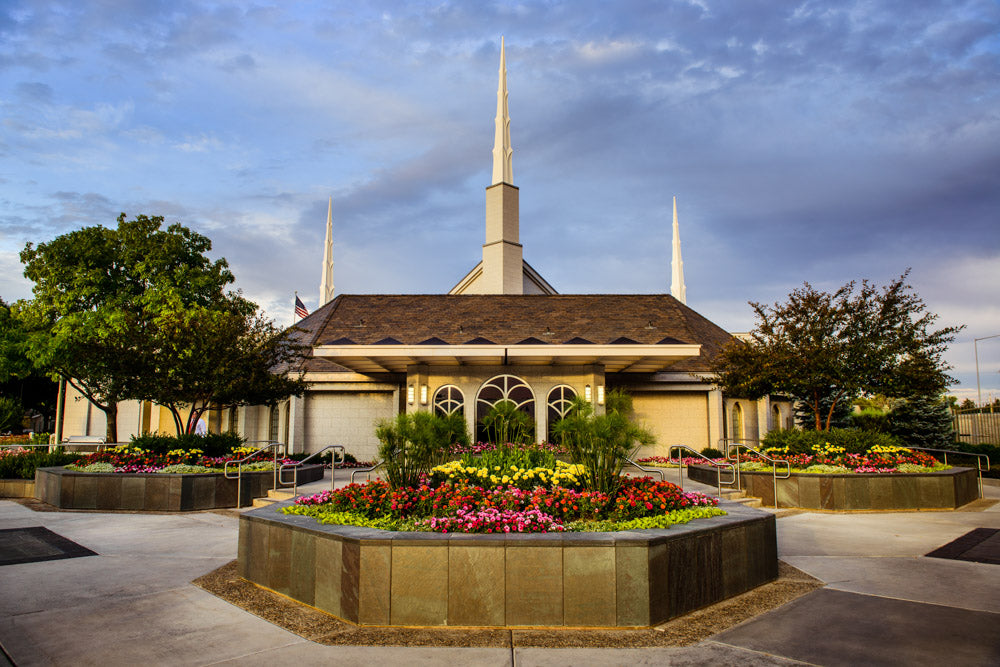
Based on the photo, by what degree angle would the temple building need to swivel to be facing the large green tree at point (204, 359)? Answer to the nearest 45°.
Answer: approximately 45° to its right

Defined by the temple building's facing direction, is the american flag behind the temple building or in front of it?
behind

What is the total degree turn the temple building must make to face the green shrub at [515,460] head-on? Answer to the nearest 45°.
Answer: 0° — it already faces it

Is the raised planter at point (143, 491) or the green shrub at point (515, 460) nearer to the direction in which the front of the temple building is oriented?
the green shrub

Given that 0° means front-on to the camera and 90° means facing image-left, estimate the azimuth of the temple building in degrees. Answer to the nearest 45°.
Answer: approximately 0°

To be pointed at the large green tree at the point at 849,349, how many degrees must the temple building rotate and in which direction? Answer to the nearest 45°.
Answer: approximately 45° to its left

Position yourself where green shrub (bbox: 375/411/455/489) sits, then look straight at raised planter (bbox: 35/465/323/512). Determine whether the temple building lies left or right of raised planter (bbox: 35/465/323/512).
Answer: right

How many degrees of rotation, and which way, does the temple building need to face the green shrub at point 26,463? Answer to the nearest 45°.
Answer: approximately 45° to its right

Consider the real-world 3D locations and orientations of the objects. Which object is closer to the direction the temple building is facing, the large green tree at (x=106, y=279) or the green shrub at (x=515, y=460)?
the green shrub

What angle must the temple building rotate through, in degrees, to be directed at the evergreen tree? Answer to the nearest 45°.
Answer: approximately 90° to its left

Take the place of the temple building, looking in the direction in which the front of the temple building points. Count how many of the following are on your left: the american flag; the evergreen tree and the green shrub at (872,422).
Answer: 2

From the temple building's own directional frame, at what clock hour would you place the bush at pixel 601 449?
The bush is roughly at 12 o'clock from the temple building.

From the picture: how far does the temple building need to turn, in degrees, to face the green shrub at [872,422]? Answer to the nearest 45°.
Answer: approximately 90° to its left

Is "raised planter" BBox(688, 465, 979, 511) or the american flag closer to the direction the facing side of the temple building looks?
the raised planter

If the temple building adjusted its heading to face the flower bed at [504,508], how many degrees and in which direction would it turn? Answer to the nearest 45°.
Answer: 0° — it already faces it
